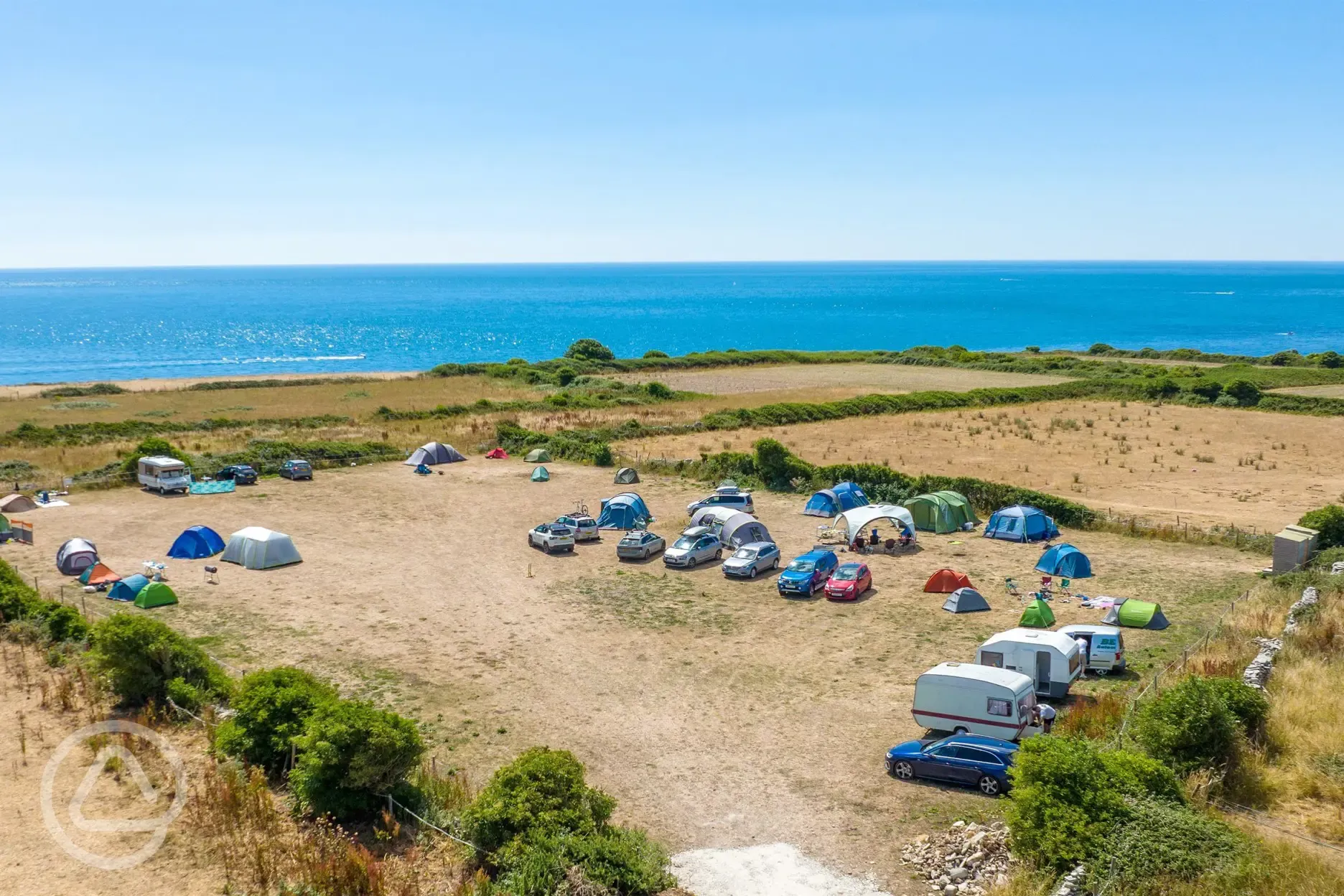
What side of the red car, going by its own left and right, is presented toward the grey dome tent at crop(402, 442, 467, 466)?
right

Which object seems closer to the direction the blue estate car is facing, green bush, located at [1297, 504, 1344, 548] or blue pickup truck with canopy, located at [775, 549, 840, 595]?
the blue pickup truck with canopy

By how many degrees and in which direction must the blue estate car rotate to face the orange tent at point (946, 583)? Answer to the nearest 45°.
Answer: approximately 90° to its right

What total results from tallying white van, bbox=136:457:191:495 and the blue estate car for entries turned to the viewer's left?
1

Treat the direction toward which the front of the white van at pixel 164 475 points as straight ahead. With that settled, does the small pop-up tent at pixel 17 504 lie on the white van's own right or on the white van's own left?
on the white van's own right

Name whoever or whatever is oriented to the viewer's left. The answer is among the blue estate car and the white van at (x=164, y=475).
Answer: the blue estate car

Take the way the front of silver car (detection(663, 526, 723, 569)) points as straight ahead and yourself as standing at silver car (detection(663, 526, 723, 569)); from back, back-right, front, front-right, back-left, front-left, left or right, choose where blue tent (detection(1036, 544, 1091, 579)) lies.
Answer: back-left

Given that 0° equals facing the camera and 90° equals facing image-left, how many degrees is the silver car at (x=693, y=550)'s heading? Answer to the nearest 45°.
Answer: approximately 45°

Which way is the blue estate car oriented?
to the viewer's left

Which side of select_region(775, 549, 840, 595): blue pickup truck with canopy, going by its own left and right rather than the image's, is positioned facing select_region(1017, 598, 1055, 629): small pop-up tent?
left
